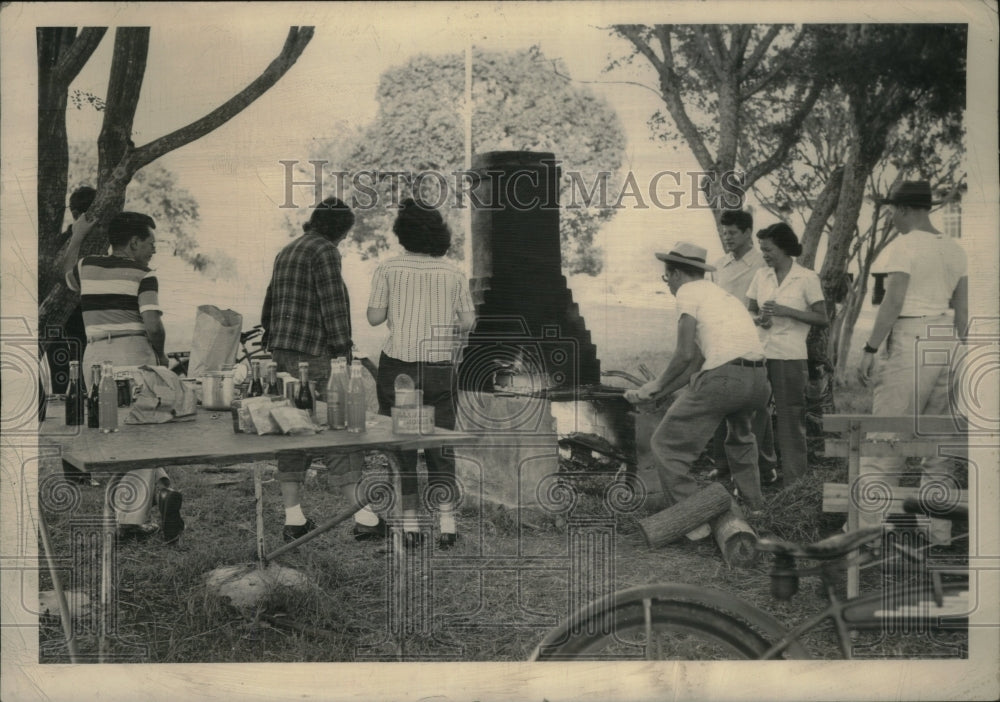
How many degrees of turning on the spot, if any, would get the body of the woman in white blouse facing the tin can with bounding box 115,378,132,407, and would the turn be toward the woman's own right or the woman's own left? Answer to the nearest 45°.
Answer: approximately 45° to the woman's own right

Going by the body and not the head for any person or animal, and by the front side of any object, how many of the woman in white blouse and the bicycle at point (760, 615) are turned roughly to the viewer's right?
1

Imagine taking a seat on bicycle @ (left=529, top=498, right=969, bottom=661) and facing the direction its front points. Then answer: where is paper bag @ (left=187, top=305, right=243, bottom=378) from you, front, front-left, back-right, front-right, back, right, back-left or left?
back

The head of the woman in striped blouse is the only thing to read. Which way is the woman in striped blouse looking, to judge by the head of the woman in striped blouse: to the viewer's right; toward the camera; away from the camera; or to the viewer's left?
away from the camera

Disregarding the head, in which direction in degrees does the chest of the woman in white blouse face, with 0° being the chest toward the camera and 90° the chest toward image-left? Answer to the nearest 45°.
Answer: approximately 45°

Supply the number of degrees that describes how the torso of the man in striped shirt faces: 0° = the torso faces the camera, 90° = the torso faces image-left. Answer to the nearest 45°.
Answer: approximately 225°

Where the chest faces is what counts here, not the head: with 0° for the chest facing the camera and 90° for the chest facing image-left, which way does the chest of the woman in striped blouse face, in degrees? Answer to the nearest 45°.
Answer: approximately 180°

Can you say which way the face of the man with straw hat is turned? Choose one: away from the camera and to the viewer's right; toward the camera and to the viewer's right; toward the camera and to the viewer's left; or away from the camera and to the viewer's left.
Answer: away from the camera and to the viewer's left

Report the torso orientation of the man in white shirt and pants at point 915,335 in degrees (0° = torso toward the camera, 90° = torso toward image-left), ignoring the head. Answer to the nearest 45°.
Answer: approximately 135°

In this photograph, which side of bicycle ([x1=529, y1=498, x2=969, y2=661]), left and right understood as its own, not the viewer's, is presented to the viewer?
right

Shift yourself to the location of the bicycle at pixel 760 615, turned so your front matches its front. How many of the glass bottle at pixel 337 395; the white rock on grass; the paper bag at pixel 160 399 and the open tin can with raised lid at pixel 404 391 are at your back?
4

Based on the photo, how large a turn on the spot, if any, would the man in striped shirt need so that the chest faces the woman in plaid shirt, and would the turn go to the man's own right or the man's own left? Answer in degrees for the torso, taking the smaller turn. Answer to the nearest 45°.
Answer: approximately 45° to the man's own right

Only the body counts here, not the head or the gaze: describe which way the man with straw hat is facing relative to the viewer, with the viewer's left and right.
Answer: facing away from the viewer and to the left of the viewer
